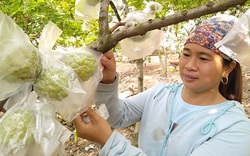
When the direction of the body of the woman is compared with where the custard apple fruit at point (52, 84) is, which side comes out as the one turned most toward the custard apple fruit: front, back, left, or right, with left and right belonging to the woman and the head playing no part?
front

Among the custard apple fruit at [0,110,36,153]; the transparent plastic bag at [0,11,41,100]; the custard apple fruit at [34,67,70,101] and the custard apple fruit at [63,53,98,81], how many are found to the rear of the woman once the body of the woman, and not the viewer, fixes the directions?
0

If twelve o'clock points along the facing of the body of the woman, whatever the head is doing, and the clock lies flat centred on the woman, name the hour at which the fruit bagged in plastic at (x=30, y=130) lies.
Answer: The fruit bagged in plastic is roughly at 12 o'clock from the woman.

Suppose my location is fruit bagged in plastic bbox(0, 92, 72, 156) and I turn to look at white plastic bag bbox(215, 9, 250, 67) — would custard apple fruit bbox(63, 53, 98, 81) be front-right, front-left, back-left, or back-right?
front-left

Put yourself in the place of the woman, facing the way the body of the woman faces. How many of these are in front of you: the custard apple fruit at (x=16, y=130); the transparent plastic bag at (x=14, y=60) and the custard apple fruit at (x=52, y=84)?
3

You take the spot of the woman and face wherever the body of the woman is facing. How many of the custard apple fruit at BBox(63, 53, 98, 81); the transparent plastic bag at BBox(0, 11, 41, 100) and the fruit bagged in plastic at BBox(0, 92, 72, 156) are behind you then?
0

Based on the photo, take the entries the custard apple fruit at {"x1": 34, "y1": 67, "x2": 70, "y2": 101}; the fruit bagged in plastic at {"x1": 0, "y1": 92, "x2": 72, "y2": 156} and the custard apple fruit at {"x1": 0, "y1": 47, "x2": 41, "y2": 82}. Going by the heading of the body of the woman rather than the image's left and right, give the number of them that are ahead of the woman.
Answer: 3

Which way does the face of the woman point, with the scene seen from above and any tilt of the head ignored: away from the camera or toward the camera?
toward the camera

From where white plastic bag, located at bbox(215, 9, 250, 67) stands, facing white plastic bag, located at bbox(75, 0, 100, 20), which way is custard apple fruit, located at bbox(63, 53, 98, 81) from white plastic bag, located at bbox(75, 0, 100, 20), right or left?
left

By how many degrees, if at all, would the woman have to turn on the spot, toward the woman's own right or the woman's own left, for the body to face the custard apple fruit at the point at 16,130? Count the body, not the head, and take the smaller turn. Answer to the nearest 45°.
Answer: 0° — they already face it

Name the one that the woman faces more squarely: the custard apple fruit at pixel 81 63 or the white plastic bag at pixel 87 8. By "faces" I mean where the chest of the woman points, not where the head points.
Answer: the custard apple fruit

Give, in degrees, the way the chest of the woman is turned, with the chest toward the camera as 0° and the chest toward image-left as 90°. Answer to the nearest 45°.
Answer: approximately 45°

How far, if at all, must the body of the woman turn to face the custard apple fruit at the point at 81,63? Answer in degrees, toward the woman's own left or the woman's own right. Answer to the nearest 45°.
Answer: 0° — they already face it

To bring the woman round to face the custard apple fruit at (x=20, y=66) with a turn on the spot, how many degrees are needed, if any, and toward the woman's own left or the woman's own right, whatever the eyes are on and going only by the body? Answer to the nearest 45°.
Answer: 0° — they already face it

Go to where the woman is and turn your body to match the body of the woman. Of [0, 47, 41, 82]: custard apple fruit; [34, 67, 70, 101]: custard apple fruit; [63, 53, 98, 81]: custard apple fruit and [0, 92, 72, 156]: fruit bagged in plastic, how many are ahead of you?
4

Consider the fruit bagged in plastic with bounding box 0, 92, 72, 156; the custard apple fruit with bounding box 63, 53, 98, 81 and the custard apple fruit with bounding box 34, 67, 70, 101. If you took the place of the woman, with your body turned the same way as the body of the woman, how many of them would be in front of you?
3

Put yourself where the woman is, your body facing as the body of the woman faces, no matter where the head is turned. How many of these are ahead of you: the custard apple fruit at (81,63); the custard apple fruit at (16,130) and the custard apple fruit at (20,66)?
3
